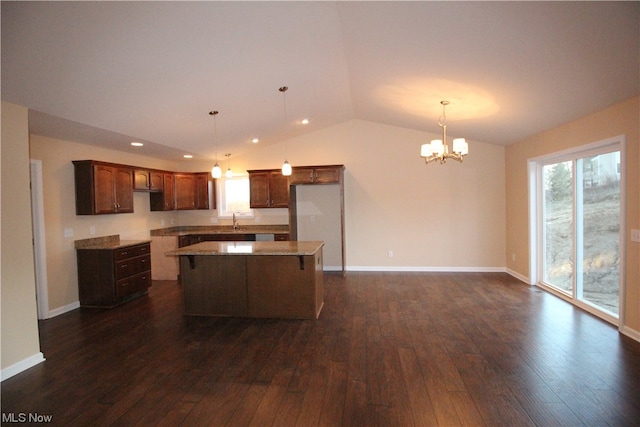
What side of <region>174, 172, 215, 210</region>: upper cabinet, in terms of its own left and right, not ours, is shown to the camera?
front

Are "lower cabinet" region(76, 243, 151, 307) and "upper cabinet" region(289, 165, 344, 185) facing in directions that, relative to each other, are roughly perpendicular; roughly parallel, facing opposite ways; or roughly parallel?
roughly perpendicular

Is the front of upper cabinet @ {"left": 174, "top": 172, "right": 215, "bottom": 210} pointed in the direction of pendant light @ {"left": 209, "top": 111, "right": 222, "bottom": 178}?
yes

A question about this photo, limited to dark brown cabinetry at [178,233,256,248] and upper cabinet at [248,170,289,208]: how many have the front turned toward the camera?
2

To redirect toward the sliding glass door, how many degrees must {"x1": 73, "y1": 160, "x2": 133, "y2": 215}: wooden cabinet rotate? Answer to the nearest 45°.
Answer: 0° — it already faces it

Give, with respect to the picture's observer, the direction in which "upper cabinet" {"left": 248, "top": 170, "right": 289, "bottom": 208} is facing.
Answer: facing the viewer

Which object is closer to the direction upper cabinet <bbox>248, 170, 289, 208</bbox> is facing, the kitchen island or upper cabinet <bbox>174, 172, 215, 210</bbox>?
the kitchen island

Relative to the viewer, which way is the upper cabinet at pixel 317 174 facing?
toward the camera

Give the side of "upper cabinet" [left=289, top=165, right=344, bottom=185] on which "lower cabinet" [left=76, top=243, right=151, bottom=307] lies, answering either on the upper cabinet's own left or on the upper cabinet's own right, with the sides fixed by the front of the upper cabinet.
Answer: on the upper cabinet's own right

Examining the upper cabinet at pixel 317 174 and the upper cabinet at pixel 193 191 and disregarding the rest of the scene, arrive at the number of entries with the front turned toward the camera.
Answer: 2

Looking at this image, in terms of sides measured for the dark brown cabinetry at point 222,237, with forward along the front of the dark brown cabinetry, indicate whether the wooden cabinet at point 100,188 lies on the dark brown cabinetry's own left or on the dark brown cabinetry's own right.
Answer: on the dark brown cabinetry's own right

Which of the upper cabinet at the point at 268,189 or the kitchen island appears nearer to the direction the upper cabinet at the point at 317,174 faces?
the kitchen island
